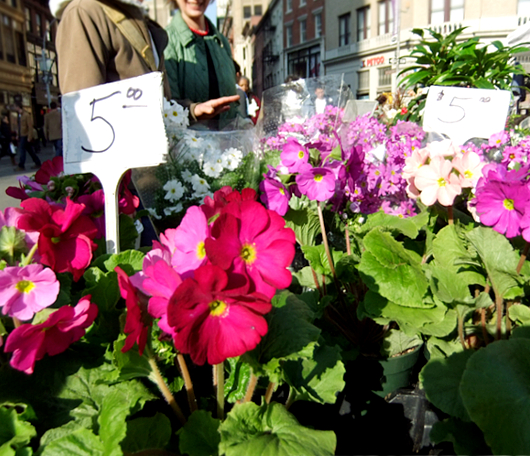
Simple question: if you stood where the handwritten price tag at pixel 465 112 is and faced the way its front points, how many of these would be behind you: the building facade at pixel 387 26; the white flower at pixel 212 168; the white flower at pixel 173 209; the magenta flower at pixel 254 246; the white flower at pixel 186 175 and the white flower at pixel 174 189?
1

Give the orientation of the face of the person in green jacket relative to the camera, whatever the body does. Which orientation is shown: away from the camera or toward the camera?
toward the camera

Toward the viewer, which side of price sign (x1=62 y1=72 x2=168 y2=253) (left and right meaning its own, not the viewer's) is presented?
front

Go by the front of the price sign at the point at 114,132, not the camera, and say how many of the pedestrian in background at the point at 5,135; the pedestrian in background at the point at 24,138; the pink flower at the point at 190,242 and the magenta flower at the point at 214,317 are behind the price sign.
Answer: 2

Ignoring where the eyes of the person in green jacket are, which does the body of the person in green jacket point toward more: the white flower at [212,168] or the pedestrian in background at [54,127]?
the white flower

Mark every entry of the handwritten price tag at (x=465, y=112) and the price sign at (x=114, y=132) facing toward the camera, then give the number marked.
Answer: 2

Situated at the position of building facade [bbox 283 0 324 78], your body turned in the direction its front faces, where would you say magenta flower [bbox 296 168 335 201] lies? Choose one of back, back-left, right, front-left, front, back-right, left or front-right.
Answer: front-left

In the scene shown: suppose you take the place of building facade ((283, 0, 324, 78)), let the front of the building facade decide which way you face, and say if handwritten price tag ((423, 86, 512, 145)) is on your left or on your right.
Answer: on your left

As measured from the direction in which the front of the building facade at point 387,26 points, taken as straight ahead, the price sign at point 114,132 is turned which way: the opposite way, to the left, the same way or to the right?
to the left

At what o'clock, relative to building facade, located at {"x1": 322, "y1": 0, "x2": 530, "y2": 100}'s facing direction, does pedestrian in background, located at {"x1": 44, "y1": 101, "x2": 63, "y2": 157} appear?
The pedestrian in background is roughly at 11 o'clock from the building facade.

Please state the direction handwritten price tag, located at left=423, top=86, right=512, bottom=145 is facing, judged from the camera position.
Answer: facing the viewer

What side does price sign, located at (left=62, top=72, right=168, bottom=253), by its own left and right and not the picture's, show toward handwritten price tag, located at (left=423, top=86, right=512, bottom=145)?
left

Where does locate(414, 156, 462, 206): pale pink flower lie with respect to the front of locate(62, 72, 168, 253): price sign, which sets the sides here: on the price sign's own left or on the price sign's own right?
on the price sign's own left

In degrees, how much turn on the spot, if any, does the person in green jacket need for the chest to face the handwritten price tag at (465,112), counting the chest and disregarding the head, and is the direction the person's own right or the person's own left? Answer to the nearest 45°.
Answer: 0° — they already face it

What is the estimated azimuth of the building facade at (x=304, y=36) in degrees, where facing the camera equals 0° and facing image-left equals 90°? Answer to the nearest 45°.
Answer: approximately 45°
